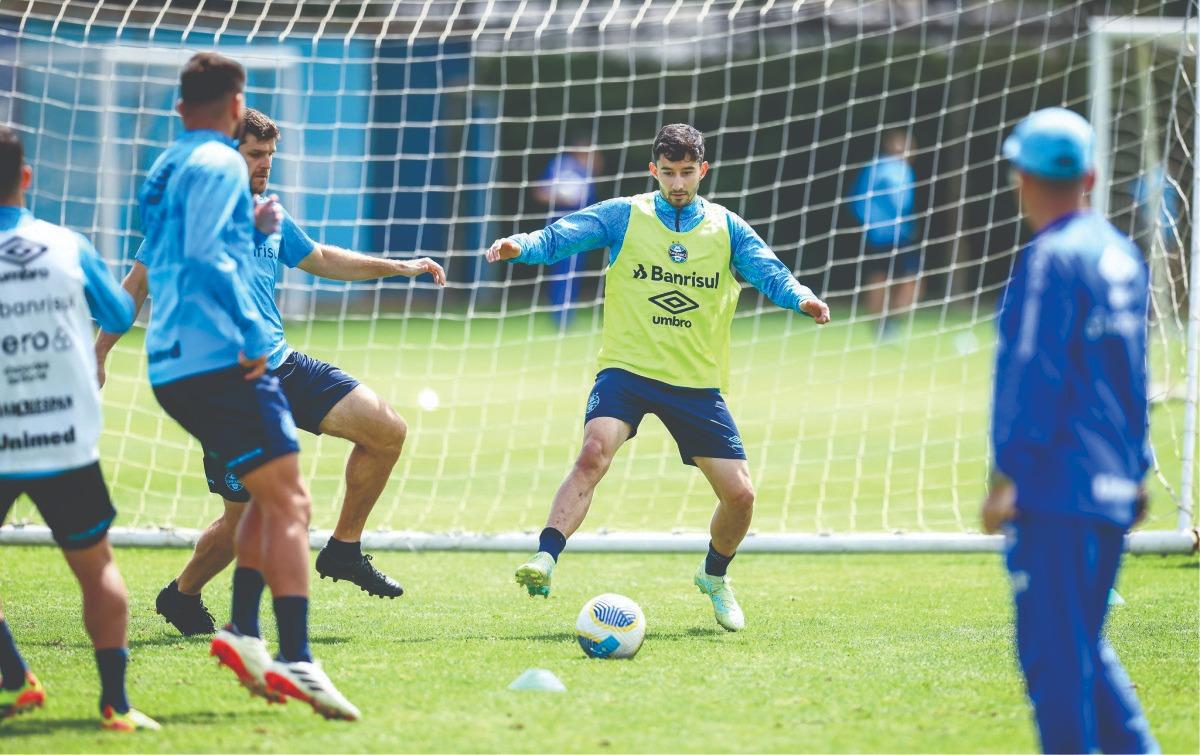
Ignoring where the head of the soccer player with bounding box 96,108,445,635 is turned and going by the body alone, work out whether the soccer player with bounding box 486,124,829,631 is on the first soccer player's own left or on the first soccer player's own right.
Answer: on the first soccer player's own left

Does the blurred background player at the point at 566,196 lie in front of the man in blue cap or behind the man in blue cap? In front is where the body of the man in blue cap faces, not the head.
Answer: in front

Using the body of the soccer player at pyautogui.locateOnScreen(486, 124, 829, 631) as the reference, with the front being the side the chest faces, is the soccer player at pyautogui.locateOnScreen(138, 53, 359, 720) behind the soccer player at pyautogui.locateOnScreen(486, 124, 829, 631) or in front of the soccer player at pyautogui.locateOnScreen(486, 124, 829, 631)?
in front

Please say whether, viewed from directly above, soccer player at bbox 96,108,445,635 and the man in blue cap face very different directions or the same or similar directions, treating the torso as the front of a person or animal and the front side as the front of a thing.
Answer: very different directions

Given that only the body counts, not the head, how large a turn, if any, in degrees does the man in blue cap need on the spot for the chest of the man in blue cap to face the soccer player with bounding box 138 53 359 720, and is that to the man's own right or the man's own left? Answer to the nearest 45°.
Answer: approximately 45° to the man's own left

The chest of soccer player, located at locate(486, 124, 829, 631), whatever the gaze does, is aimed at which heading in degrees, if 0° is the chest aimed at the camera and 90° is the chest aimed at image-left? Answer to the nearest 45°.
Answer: approximately 0°

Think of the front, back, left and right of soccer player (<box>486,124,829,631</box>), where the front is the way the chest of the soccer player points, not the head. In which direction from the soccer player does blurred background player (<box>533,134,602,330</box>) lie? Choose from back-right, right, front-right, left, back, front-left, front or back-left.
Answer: back

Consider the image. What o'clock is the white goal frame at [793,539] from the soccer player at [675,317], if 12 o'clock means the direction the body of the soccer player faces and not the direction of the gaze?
The white goal frame is roughly at 7 o'clock from the soccer player.

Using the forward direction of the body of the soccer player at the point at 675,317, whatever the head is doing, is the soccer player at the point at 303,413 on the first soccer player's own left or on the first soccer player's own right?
on the first soccer player's own right

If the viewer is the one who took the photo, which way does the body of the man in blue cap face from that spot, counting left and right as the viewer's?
facing away from the viewer and to the left of the viewer
